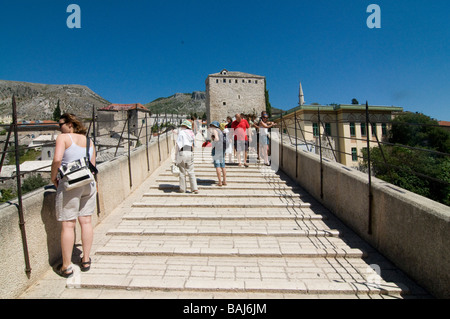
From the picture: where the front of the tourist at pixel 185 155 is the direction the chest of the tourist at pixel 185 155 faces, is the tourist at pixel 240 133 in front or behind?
in front

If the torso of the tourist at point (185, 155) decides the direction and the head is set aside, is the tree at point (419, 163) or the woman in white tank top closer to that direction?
the tree

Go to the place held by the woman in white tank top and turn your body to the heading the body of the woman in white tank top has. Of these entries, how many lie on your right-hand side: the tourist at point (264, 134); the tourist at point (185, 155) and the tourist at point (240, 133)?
3

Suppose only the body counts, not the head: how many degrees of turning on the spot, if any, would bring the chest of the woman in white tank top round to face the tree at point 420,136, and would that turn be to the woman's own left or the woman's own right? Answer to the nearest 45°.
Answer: approximately 90° to the woman's own right

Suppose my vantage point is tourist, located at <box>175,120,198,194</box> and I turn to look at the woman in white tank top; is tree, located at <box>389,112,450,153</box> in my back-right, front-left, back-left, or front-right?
back-left

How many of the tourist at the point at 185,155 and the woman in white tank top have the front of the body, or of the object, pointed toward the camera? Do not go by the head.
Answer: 0

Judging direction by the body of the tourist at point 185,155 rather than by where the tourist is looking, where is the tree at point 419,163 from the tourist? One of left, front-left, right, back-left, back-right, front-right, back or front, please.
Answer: front-right

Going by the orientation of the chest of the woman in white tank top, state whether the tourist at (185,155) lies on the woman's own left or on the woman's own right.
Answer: on the woman's own right

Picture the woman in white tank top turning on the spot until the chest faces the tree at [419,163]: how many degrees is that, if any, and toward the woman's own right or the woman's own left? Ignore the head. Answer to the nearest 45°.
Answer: approximately 90° to the woman's own right

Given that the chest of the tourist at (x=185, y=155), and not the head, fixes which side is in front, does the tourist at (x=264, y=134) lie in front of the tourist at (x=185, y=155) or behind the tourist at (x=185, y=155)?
in front

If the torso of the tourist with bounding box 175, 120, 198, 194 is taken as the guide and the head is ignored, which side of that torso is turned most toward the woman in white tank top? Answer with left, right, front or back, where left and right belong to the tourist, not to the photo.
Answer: back

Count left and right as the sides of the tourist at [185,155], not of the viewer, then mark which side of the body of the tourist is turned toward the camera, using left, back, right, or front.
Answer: back

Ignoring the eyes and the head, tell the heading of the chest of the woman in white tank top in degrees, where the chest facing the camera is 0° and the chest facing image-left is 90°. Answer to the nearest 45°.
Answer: approximately 135°
